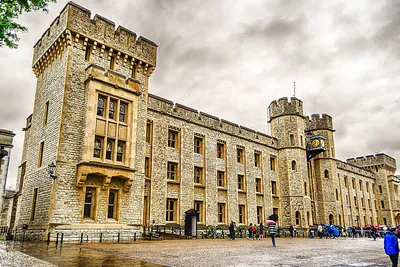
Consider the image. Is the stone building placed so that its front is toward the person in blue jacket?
yes

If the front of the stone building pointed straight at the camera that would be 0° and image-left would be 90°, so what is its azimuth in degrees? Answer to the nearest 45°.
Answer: approximately 315°
